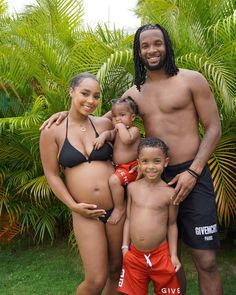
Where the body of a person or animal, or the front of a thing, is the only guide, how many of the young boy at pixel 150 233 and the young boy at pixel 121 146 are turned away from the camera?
0

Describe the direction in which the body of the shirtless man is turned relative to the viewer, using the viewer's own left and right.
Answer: facing the viewer and to the left of the viewer

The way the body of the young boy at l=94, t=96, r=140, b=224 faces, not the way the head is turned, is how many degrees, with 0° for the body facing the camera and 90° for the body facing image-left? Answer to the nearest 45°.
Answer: approximately 45°

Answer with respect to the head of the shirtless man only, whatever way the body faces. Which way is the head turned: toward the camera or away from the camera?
toward the camera

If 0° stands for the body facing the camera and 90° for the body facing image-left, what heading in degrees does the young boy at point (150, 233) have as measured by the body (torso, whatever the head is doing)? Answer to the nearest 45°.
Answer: approximately 0°

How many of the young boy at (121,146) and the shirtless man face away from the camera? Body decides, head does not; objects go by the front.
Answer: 0

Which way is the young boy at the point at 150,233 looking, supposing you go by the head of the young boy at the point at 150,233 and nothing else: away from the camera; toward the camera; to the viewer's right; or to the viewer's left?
toward the camera
